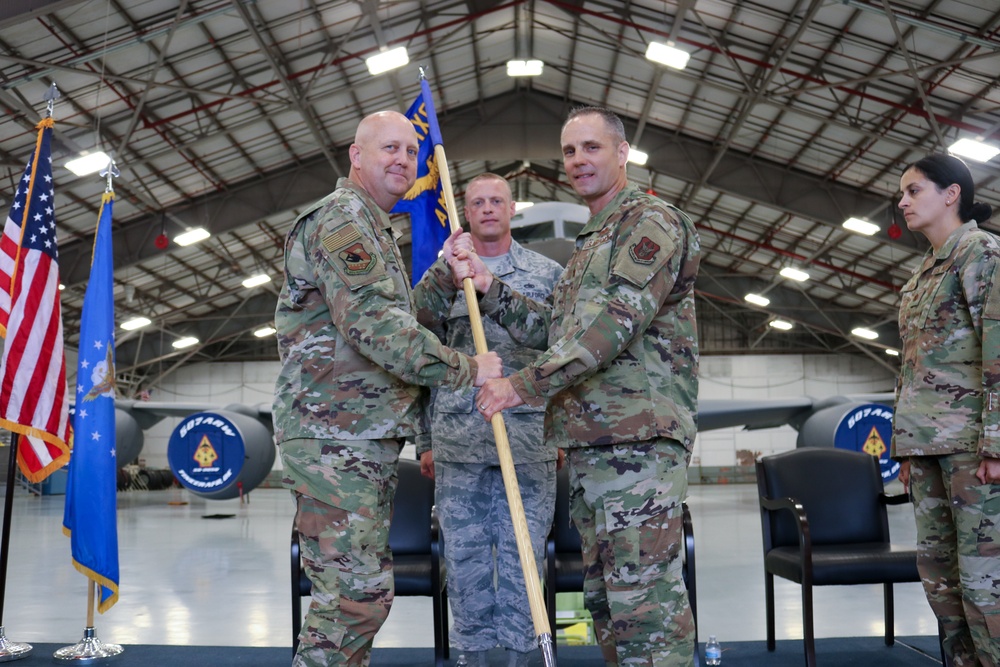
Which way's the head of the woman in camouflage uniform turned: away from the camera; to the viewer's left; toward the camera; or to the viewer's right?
to the viewer's left

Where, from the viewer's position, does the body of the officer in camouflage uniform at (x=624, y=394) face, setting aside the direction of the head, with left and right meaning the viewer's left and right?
facing to the left of the viewer

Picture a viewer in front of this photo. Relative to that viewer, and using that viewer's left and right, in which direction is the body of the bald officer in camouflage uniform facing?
facing to the right of the viewer
